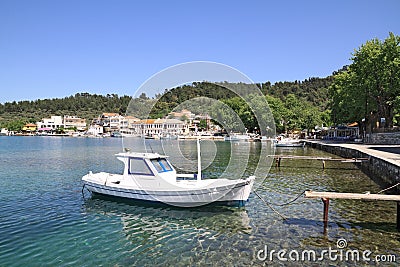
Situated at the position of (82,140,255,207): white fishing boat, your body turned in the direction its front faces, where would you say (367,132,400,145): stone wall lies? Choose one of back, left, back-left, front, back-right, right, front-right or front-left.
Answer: left

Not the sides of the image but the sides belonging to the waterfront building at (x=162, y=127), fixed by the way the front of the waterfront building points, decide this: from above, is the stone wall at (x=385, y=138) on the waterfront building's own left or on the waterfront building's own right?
on the waterfront building's own left

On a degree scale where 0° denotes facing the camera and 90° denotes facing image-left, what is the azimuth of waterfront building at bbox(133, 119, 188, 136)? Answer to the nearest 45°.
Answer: approximately 0°

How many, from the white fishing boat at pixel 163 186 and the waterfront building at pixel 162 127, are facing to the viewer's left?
0

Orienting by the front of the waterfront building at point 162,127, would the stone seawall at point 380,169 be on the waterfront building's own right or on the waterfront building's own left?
on the waterfront building's own left

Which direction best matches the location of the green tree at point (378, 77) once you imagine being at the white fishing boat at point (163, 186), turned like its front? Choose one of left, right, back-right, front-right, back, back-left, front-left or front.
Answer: left
